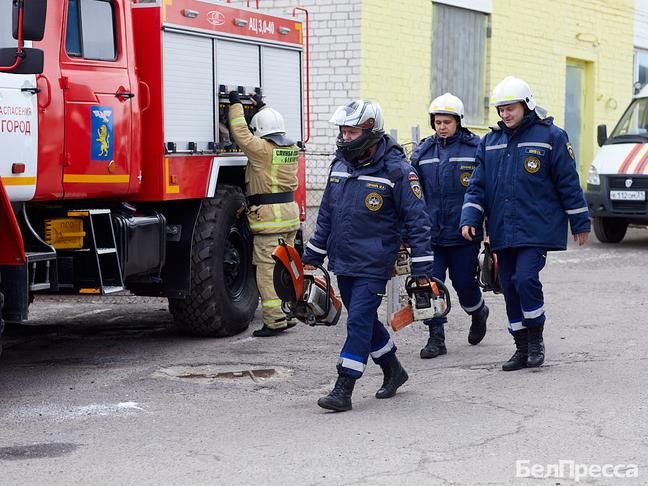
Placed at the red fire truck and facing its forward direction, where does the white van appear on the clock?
The white van is roughly at 6 o'clock from the red fire truck.

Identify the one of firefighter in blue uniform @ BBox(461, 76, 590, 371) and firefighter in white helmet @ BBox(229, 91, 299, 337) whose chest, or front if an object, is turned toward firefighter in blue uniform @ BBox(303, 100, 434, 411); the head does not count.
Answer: firefighter in blue uniform @ BBox(461, 76, 590, 371)

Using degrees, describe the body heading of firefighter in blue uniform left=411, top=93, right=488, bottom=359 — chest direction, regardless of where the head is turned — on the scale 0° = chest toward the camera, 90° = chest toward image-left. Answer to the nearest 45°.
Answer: approximately 45°

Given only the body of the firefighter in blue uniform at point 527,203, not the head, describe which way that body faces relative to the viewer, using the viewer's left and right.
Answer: facing the viewer and to the left of the viewer

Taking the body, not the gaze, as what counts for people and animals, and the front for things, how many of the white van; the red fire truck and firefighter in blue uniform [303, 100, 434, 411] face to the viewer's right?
0

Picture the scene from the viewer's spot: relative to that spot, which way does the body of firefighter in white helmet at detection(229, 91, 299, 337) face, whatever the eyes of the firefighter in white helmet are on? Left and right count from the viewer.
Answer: facing away from the viewer and to the left of the viewer

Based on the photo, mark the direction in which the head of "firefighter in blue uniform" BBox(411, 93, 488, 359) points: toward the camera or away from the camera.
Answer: toward the camera

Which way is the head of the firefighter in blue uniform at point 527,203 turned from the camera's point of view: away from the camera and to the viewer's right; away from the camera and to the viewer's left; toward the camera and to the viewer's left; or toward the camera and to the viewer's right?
toward the camera and to the viewer's left

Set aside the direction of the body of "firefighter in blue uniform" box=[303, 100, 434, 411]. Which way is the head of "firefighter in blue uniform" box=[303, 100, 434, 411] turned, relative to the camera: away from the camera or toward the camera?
toward the camera

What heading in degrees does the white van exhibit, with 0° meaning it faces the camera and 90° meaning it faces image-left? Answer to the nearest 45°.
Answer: approximately 45°

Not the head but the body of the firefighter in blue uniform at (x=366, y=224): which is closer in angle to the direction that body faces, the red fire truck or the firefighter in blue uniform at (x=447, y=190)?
the red fire truck

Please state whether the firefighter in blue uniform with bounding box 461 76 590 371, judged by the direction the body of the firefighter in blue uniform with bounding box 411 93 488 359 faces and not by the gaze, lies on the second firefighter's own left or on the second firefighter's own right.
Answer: on the second firefighter's own left
